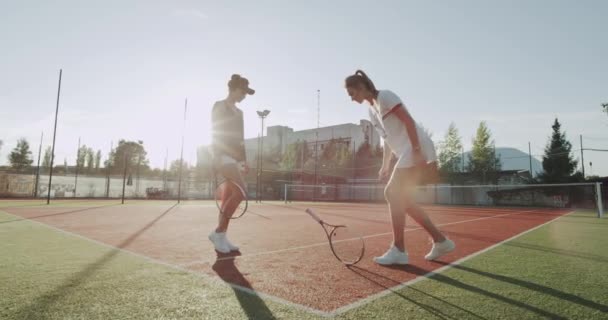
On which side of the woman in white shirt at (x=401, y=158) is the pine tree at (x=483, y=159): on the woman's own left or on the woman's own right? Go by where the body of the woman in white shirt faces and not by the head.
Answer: on the woman's own right

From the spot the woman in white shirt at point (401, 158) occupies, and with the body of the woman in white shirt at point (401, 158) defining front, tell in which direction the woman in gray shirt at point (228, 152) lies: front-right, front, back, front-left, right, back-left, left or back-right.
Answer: front

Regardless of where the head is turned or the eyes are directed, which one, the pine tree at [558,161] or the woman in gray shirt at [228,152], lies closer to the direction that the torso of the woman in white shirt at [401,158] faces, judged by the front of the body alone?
the woman in gray shirt

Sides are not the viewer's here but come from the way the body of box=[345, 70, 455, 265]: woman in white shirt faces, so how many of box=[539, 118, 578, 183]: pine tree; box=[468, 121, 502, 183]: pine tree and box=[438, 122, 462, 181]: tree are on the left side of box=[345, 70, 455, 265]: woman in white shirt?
0

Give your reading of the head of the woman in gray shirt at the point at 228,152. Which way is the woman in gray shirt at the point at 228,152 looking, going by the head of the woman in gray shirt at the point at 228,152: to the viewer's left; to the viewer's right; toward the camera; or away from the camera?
to the viewer's right

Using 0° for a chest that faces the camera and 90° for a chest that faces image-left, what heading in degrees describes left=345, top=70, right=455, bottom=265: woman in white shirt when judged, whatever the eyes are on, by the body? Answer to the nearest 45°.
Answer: approximately 90°

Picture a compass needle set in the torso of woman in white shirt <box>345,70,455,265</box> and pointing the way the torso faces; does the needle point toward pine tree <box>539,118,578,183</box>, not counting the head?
no
